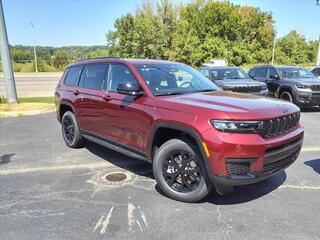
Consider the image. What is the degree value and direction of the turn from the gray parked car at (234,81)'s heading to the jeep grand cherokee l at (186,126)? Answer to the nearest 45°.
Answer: approximately 45° to its right

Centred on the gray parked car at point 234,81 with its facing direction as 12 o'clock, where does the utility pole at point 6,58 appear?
The utility pole is roughly at 4 o'clock from the gray parked car.

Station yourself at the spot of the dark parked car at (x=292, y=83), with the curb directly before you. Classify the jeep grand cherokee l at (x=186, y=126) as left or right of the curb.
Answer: left

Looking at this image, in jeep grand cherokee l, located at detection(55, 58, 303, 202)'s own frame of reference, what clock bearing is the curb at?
The curb is roughly at 6 o'clock from the jeep grand cherokee l.

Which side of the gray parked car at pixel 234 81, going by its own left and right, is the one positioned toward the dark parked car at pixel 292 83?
left

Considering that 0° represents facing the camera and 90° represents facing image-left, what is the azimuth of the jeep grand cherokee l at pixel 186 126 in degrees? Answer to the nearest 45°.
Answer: approximately 315°

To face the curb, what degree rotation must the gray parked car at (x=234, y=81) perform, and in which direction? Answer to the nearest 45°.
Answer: approximately 135° to its right

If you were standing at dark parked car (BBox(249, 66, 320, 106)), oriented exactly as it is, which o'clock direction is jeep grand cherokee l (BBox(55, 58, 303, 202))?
The jeep grand cherokee l is roughly at 2 o'clock from the dark parked car.

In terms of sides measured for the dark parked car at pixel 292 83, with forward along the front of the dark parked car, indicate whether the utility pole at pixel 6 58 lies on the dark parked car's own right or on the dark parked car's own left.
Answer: on the dark parked car's own right

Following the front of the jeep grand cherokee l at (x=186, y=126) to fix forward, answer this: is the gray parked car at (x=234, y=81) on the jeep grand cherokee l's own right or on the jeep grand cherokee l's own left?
on the jeep grand cherokee l's own left

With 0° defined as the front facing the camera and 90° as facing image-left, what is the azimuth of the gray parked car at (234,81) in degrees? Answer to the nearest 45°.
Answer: approximately 315°

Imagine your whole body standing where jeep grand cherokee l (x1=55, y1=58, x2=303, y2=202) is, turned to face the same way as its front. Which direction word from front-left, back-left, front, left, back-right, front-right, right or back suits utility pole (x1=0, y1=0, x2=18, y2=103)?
back
